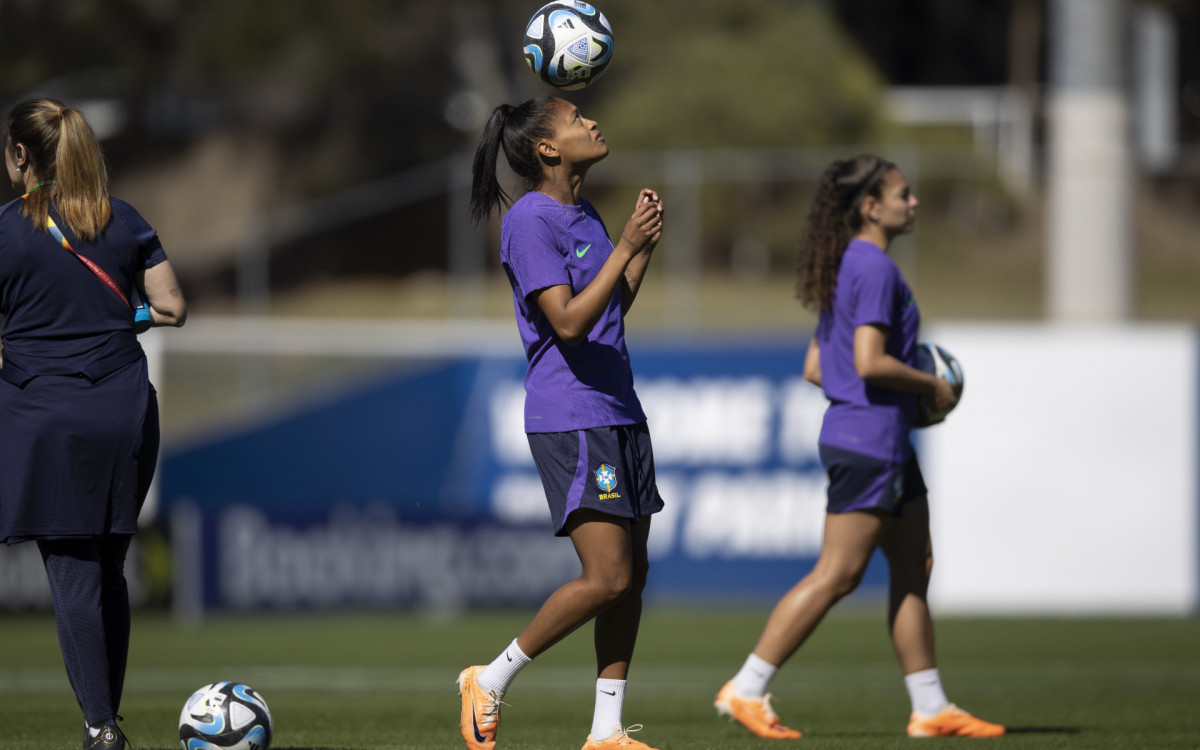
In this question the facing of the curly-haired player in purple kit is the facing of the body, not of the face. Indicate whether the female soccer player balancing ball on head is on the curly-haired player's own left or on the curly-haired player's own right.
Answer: on the curly-haired player's own right

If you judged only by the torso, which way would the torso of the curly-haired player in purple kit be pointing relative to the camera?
to the viewer's right

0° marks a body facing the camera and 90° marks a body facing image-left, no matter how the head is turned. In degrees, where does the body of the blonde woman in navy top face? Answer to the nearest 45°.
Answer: approximately 180°

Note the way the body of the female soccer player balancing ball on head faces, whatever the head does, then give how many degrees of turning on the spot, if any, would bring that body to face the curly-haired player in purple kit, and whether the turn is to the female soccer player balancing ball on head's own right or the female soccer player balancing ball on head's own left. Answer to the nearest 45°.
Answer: approximately 45° to the female soccer player balancing ball on head's own left

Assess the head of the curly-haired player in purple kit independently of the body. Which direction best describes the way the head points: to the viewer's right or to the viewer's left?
to the viewer's right

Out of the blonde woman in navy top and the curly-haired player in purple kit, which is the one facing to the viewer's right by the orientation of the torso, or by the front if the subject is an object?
the curly-haired player in purple kit

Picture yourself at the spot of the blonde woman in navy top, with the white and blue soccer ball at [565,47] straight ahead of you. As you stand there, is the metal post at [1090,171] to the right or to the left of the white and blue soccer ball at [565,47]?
left

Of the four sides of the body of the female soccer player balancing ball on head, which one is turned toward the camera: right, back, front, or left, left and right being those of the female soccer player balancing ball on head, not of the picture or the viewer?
right

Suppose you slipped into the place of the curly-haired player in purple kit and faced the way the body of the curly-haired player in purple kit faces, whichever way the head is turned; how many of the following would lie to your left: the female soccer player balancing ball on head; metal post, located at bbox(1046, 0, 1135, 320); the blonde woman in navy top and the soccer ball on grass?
1

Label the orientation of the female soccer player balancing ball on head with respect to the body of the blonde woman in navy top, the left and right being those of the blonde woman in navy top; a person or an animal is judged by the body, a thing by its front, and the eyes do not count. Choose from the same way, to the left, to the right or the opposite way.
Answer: to the right

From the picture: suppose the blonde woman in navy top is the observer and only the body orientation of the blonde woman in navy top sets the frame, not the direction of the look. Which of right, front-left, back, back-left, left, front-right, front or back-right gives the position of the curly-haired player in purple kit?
right

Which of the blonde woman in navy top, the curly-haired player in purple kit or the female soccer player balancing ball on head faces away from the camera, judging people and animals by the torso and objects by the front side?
the blonde woman in navy top

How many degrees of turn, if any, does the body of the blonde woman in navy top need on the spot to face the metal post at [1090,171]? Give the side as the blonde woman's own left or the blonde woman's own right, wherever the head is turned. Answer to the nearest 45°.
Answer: approximately 45° to the blonde woman's own right

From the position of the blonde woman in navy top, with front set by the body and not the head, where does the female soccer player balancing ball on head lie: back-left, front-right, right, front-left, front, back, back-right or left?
right

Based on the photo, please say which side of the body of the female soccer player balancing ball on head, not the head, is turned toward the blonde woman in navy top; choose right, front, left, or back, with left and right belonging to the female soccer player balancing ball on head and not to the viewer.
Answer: back

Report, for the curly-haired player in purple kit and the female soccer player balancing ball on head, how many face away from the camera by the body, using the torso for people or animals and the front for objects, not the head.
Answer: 0
